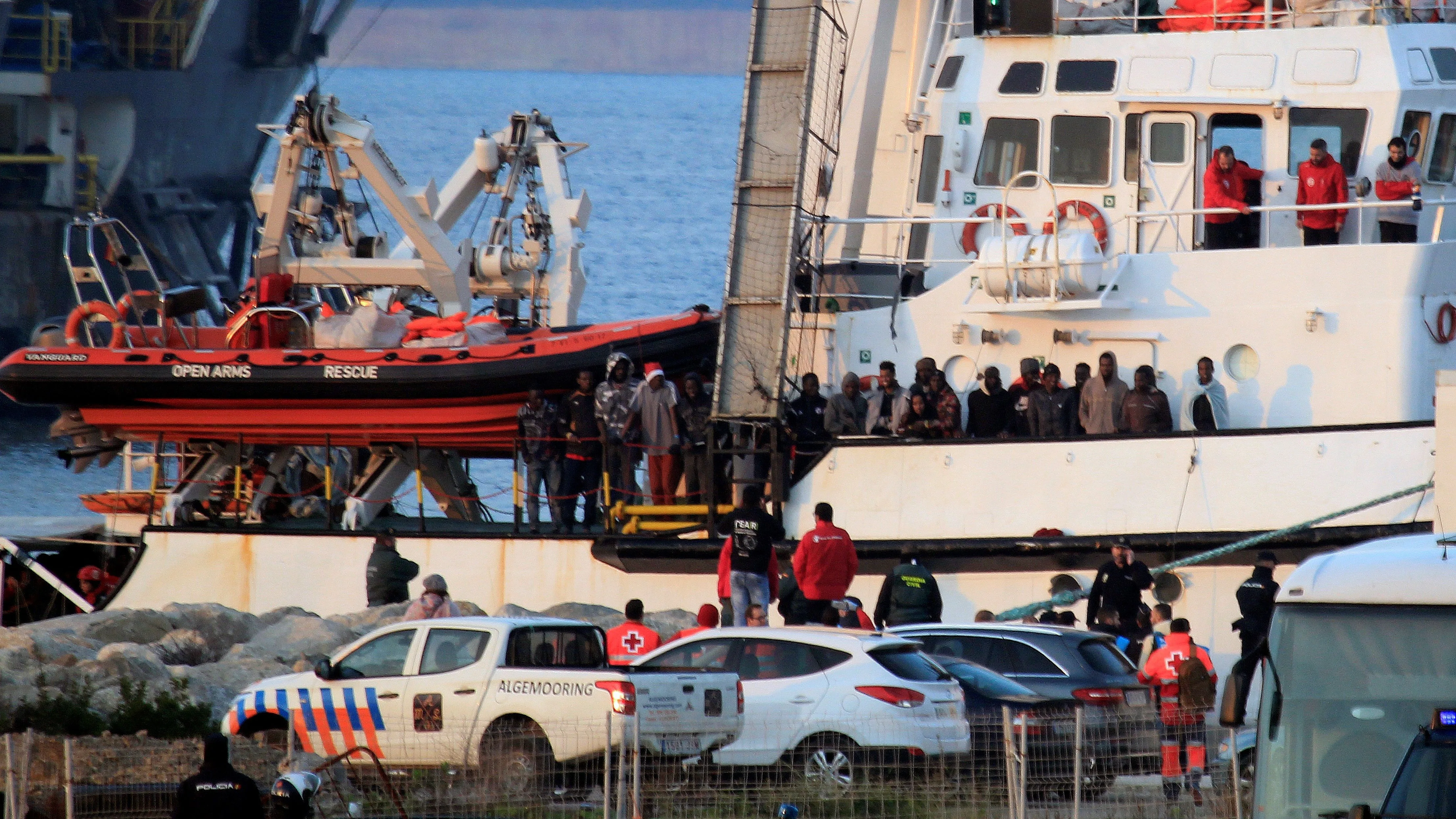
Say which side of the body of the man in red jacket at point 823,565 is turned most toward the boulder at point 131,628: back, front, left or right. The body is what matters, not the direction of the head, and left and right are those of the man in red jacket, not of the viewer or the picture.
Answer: left

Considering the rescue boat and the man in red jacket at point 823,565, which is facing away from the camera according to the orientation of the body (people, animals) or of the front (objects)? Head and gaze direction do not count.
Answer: the man in red jacket

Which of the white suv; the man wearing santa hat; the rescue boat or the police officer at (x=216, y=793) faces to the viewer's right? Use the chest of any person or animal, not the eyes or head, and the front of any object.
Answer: the rescue boat

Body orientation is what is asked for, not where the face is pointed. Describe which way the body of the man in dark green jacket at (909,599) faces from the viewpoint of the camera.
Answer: away from the camera

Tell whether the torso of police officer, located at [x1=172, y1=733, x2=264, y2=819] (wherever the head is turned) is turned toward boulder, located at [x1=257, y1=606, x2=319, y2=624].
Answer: yes

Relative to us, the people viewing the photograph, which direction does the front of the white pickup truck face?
facing away from the viewer and to the left of the viewer

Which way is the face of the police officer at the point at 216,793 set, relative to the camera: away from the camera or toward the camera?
away from the camera

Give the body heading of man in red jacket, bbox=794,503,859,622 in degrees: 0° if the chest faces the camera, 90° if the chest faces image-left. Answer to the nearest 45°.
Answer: approximately 180°

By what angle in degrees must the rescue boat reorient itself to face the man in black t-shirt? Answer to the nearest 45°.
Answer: approximately 45° to its right

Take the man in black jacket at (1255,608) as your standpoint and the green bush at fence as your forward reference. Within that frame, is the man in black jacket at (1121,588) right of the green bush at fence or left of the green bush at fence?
right

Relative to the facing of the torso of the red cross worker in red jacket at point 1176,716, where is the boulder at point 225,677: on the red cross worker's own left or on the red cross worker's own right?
on the red cross worker's own left

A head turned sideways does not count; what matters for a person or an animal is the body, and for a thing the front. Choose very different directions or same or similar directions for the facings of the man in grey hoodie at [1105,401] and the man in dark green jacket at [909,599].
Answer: very different directions

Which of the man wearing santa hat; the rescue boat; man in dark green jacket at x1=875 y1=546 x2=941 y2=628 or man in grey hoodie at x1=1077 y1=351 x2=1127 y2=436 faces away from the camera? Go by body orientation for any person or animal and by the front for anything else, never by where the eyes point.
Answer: the man in dark green jacket

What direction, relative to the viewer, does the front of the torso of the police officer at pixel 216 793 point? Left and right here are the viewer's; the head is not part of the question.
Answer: facing away from the viewer

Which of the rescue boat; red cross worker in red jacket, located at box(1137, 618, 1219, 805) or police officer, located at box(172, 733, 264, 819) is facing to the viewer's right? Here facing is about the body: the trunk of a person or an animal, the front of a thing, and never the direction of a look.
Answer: the rescue boat

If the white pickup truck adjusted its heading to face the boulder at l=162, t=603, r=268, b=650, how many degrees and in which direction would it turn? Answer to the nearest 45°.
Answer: approximately 45° to its right

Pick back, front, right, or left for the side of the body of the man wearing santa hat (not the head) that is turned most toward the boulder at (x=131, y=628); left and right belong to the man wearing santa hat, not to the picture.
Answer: right
